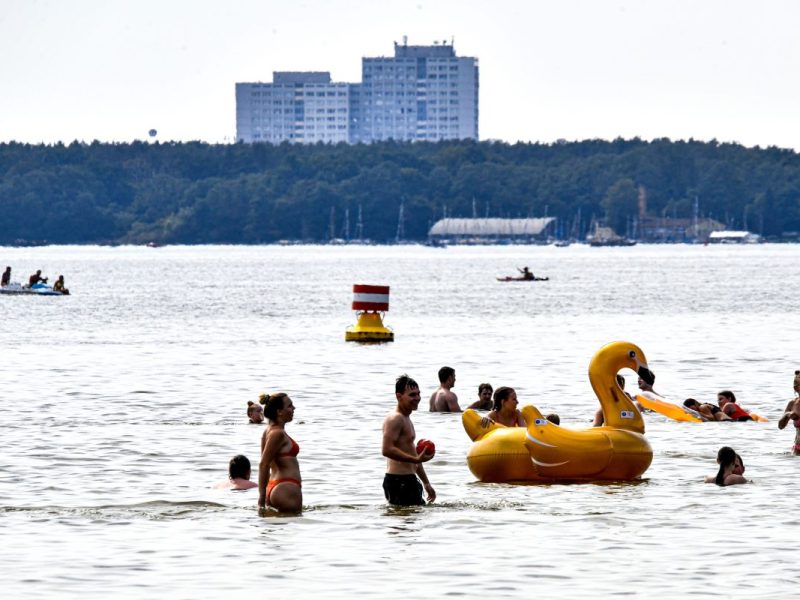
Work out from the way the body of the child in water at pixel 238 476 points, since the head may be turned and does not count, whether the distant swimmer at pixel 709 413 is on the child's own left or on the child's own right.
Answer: on the child's own right

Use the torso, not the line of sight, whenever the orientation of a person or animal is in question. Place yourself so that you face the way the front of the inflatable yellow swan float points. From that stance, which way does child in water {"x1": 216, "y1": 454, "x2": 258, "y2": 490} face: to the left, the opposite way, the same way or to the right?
to the left

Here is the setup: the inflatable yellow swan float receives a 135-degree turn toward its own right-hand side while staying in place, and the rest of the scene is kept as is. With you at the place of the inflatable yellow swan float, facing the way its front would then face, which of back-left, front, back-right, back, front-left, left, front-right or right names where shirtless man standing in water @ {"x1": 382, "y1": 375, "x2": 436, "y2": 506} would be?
front

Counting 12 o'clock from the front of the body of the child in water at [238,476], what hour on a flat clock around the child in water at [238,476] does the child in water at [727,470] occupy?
the child in water at [727,470] is roughly at 3 o'clock from the child in water at [238,476].

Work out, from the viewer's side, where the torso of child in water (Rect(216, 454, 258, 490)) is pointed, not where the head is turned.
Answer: away from the camera

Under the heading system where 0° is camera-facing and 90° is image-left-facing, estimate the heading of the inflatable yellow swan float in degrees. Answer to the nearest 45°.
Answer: approximately 270°

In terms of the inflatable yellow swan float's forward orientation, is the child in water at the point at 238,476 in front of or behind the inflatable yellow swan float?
behind

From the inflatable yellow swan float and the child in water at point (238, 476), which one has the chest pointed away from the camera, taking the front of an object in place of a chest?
the child in water

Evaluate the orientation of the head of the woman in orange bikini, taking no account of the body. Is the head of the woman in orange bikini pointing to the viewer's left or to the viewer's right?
to the viewer's right

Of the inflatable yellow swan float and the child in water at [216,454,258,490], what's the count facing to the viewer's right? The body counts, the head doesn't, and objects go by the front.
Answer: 1

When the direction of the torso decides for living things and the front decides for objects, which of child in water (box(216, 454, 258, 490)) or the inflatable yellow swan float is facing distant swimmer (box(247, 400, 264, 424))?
the child in water
